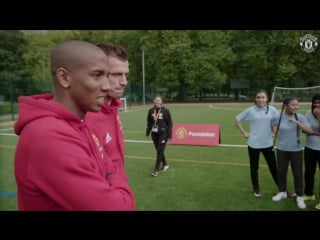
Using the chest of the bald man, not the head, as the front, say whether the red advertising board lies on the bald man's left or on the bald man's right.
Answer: on the bald man's left

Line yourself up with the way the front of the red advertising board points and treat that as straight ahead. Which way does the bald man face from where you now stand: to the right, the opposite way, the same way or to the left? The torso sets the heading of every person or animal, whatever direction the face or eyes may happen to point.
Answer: to the left

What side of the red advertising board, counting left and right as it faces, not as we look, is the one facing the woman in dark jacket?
front

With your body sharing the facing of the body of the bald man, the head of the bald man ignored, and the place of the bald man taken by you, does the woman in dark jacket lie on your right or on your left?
on your left

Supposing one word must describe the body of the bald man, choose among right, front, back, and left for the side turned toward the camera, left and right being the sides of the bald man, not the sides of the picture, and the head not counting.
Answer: right

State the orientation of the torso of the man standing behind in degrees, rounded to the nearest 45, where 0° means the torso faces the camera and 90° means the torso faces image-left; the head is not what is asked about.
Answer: approximately 315°

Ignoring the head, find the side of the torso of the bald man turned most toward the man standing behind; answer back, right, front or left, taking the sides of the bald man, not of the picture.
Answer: left

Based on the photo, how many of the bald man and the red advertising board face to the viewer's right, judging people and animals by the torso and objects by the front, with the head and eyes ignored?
1

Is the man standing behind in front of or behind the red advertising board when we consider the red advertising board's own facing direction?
in front

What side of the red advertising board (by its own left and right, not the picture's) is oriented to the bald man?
front
